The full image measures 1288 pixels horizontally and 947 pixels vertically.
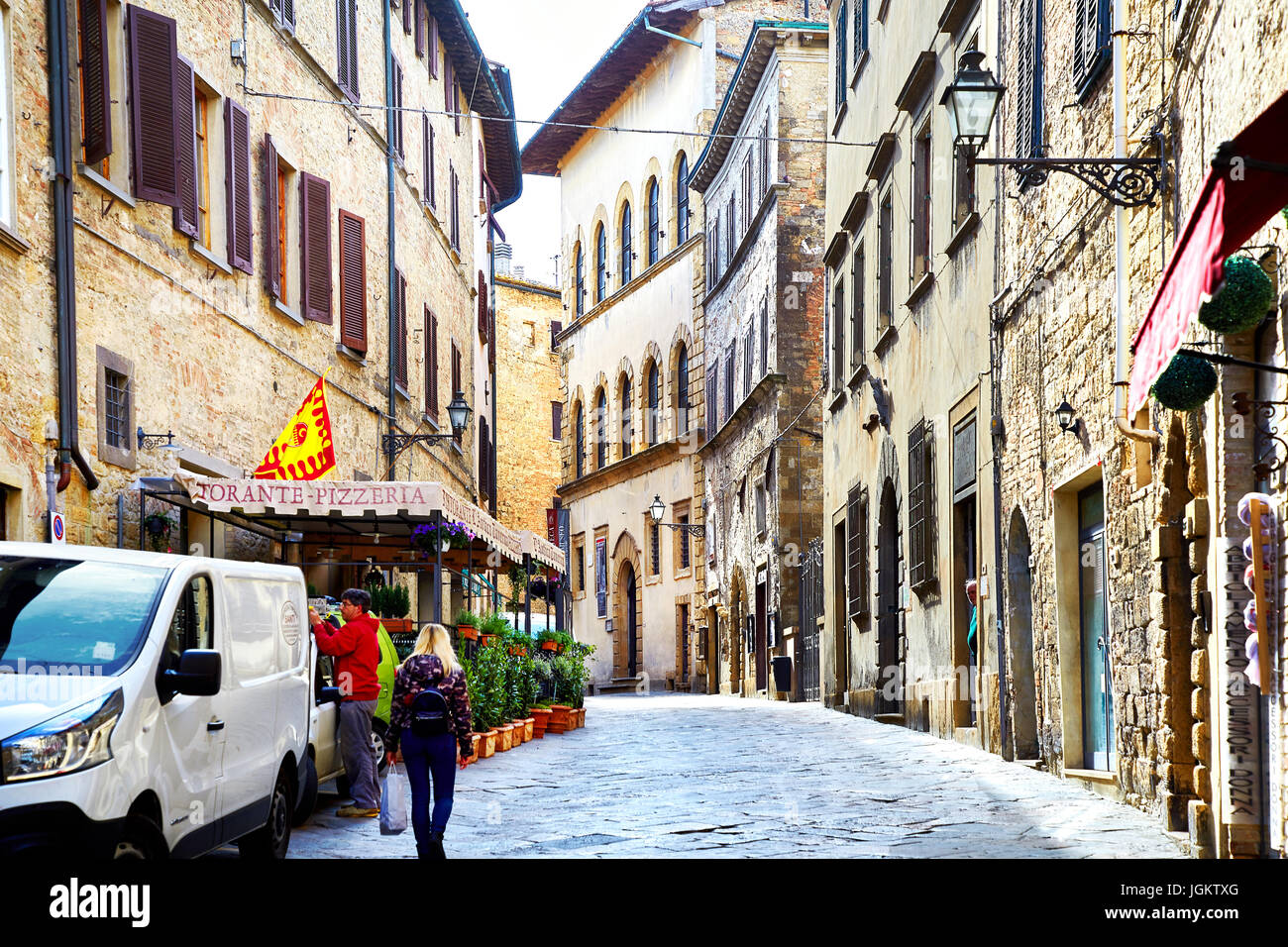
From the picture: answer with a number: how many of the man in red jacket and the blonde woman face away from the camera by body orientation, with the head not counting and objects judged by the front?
1

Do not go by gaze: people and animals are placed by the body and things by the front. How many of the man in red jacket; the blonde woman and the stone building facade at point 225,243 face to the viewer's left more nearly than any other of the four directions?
1

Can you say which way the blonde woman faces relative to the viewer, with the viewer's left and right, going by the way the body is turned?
facing away from the viewer

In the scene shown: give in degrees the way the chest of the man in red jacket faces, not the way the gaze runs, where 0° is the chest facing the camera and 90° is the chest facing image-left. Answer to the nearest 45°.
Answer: approximately 90°

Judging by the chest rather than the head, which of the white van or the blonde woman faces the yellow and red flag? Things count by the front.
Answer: the blonde woman

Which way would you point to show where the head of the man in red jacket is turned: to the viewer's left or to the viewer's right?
to the viewer's left

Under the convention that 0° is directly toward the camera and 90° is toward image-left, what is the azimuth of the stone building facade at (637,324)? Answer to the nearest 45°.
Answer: approximately 45°

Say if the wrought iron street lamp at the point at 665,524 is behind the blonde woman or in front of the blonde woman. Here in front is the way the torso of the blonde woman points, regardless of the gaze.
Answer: in front

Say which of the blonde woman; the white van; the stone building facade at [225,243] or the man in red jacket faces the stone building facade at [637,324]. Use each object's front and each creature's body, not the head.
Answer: the blonde woman

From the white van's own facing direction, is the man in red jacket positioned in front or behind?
behind

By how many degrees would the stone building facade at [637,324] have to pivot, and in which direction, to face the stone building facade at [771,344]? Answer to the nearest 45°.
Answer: approximately 45° to its left

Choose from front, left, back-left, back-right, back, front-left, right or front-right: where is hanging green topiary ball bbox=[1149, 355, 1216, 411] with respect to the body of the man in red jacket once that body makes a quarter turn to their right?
back-right

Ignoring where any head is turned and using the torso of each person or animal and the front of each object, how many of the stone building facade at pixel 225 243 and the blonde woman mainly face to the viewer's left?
0
